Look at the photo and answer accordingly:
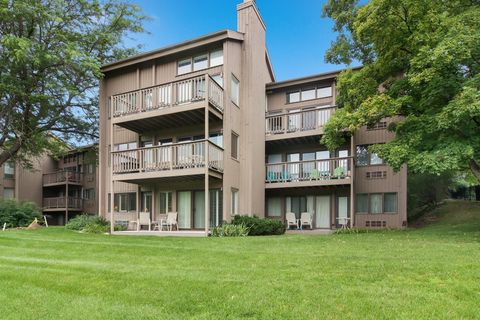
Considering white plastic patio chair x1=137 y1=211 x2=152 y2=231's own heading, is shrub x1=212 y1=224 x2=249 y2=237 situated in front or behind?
in front

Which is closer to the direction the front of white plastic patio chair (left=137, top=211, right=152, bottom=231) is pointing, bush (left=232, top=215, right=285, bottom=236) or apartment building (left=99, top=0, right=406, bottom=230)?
the bush

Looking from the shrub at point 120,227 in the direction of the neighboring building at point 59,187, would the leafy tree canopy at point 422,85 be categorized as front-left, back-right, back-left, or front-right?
back-right

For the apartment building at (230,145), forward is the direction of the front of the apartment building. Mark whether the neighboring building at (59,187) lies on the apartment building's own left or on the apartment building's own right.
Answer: on the apartment building's own right

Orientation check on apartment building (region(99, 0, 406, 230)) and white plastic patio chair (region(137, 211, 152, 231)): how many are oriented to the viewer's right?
0

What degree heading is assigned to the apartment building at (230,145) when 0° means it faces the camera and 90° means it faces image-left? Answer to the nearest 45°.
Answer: approximately 45°

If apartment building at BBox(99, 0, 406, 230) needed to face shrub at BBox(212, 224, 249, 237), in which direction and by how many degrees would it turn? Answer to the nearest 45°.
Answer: approximately 45° to its left
